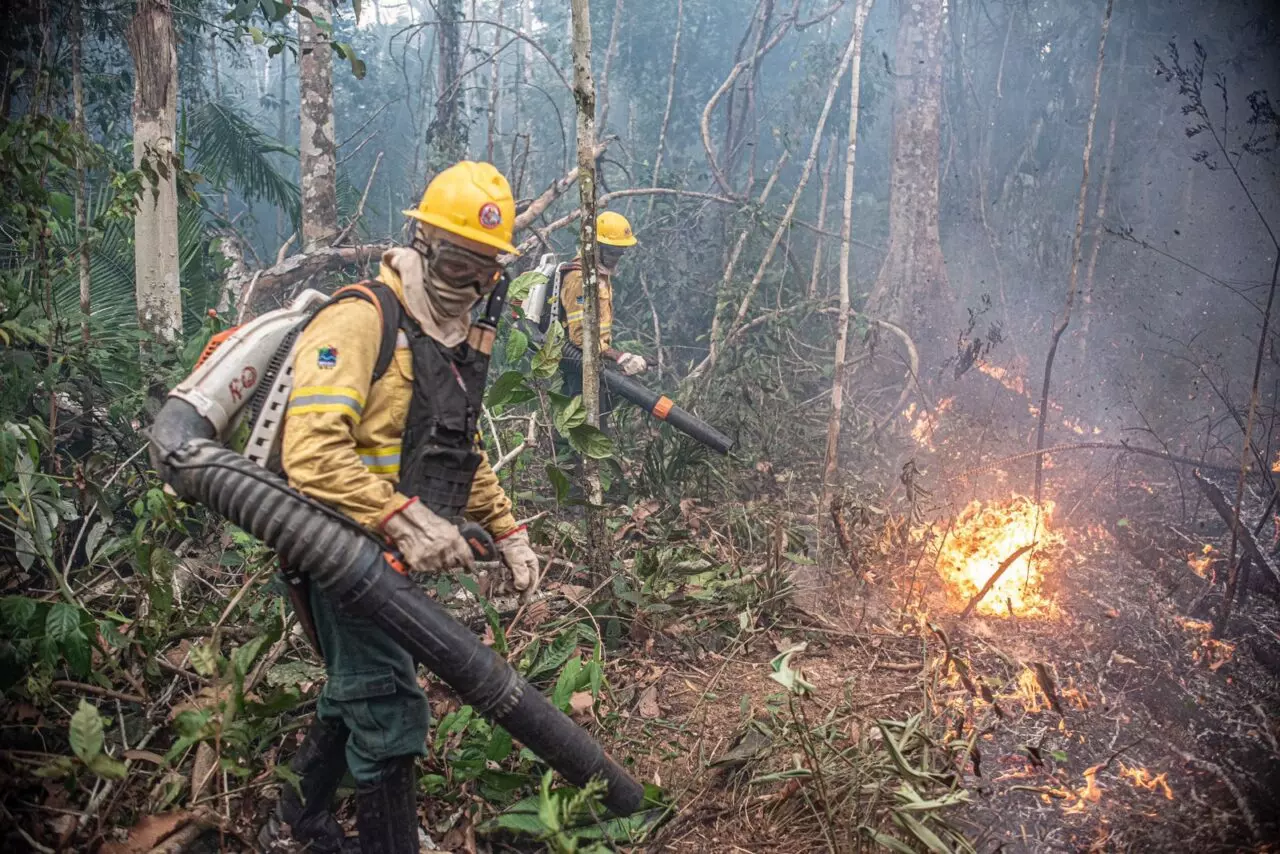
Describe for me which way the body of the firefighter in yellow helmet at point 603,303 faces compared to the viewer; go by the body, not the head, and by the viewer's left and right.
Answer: facing to the right of the viewer

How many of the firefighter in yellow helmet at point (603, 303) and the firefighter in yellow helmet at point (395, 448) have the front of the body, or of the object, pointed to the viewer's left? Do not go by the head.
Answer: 0

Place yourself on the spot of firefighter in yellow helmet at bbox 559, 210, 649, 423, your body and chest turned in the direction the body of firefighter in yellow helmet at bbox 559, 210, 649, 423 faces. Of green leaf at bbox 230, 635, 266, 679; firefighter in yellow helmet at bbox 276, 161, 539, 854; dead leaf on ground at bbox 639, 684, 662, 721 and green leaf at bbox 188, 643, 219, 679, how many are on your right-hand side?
4

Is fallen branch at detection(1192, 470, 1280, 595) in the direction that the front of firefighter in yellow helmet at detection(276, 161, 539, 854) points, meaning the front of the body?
no

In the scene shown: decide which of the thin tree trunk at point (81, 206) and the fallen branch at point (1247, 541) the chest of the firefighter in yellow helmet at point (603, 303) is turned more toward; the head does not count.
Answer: the fallen branch

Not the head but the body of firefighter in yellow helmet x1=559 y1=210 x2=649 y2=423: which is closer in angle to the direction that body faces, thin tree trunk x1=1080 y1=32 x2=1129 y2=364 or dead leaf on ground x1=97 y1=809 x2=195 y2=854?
the thin tree trunk

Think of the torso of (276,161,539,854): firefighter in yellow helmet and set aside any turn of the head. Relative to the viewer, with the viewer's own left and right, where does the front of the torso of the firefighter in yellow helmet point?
facing the viewer and to the right of the viewer

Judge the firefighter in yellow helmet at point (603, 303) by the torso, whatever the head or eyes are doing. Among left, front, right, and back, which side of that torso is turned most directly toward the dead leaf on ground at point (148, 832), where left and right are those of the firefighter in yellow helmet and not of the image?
right

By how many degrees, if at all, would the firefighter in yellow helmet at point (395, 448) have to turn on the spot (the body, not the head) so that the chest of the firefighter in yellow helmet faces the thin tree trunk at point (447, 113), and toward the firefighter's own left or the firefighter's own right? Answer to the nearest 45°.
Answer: approximately 135° to the firefighter's own left

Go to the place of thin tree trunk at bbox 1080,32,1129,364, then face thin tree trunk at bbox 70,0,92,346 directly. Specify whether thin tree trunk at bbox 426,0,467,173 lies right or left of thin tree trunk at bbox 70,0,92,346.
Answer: right

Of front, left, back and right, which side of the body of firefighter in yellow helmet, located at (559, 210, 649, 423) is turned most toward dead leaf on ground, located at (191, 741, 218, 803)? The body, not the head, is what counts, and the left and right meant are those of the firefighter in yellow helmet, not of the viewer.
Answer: right
